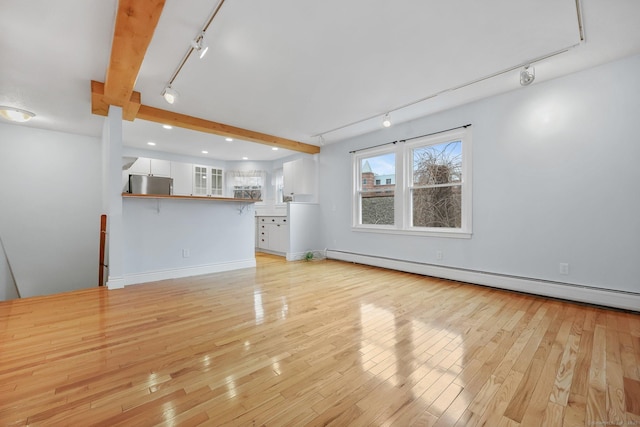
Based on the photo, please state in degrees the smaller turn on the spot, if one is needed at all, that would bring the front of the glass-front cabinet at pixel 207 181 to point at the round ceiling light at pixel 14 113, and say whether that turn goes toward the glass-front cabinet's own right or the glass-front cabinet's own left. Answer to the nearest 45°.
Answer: approximately 90° to the glass-front cabinet's own right

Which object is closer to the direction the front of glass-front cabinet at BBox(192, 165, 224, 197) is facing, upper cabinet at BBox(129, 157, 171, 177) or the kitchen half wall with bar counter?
the kitchen half wall with bar counter

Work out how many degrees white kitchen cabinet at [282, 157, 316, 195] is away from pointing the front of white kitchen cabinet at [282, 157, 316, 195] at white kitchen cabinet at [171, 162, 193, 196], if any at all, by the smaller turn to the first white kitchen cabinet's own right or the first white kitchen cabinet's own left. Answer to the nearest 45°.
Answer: approximately 45° to the first white kitchen cabinet's own right

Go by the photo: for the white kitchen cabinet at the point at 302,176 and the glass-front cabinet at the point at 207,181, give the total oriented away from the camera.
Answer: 0

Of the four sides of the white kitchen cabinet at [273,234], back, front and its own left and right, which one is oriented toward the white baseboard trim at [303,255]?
left

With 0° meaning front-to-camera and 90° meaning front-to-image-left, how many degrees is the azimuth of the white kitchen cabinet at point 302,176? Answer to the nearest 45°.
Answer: approximately 45°

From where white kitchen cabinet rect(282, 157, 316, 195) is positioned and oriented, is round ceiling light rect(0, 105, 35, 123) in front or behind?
in front

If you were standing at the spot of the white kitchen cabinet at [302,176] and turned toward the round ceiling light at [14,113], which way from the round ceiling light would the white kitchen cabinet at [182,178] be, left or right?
right

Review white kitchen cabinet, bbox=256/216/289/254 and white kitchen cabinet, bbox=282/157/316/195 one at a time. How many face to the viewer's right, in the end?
0

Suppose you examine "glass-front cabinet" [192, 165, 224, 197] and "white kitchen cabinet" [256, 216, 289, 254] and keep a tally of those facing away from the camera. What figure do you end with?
0

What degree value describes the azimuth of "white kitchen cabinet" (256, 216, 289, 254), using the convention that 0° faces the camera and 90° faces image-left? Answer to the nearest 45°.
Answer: approximately 45°
